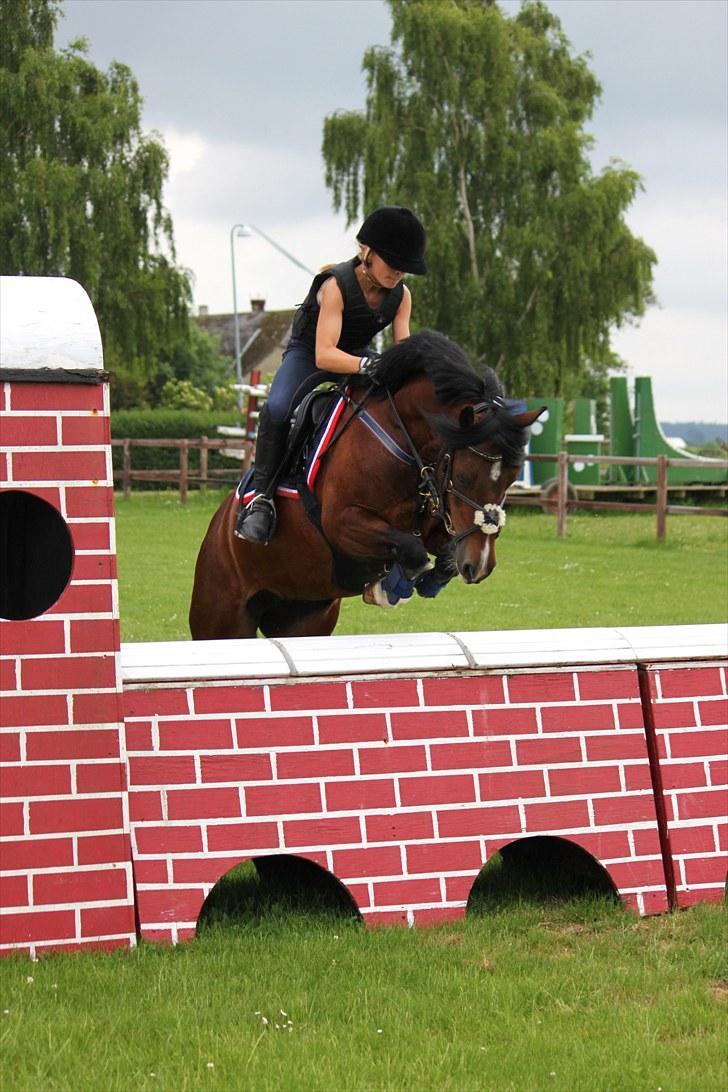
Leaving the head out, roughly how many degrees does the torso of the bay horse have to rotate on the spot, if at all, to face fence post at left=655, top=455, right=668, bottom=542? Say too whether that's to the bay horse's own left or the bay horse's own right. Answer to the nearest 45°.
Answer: approximately 135° to the bay horse's own left

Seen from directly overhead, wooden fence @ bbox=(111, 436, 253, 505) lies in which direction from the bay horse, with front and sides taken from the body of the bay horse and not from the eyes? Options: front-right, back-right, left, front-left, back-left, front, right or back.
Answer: back-left

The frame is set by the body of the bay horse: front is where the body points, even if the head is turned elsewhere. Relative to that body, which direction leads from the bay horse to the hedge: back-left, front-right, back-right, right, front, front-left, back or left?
back-left

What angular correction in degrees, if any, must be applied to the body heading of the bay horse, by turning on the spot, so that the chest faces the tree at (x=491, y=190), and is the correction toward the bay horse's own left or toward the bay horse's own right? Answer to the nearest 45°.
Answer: approximately 135° to the bay horse's own left

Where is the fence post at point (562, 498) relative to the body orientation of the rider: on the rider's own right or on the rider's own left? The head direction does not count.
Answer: on the rider's own left

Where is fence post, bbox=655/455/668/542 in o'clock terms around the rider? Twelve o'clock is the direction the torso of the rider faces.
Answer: The fence post is roughly at 8 o'clock from the rider.

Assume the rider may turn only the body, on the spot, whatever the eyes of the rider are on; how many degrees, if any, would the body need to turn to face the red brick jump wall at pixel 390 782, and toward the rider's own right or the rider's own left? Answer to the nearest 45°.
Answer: approximately 45° to the rider's own right

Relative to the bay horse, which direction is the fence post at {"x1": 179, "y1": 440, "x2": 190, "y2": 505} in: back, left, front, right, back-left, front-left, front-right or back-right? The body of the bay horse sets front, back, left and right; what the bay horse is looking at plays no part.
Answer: back-left

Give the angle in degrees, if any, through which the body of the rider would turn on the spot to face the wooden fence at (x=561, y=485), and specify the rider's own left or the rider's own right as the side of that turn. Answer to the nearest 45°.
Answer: approximately 135° to the rider's own left

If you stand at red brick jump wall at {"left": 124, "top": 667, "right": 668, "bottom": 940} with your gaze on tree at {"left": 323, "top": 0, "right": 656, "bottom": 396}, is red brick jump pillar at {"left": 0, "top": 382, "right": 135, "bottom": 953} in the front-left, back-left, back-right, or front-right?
back-left

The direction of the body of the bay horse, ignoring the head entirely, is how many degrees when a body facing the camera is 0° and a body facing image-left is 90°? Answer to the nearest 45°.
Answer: approximately 315°
